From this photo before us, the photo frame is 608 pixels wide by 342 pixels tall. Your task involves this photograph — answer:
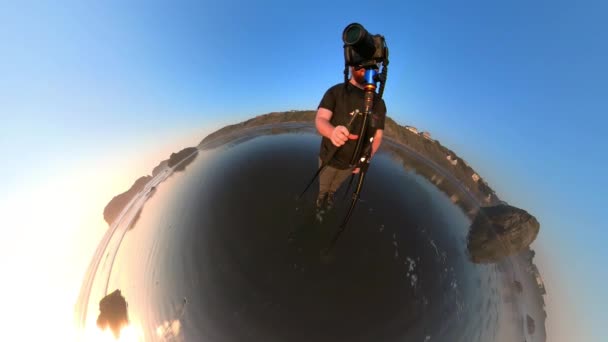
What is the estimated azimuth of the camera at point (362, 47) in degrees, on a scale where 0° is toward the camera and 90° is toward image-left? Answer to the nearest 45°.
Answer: approximately 45°

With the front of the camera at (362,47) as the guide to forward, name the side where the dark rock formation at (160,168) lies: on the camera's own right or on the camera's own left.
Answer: on the camera's own right

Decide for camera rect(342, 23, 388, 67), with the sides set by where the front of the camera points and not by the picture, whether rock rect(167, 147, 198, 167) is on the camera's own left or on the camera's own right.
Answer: on the camera's own right
